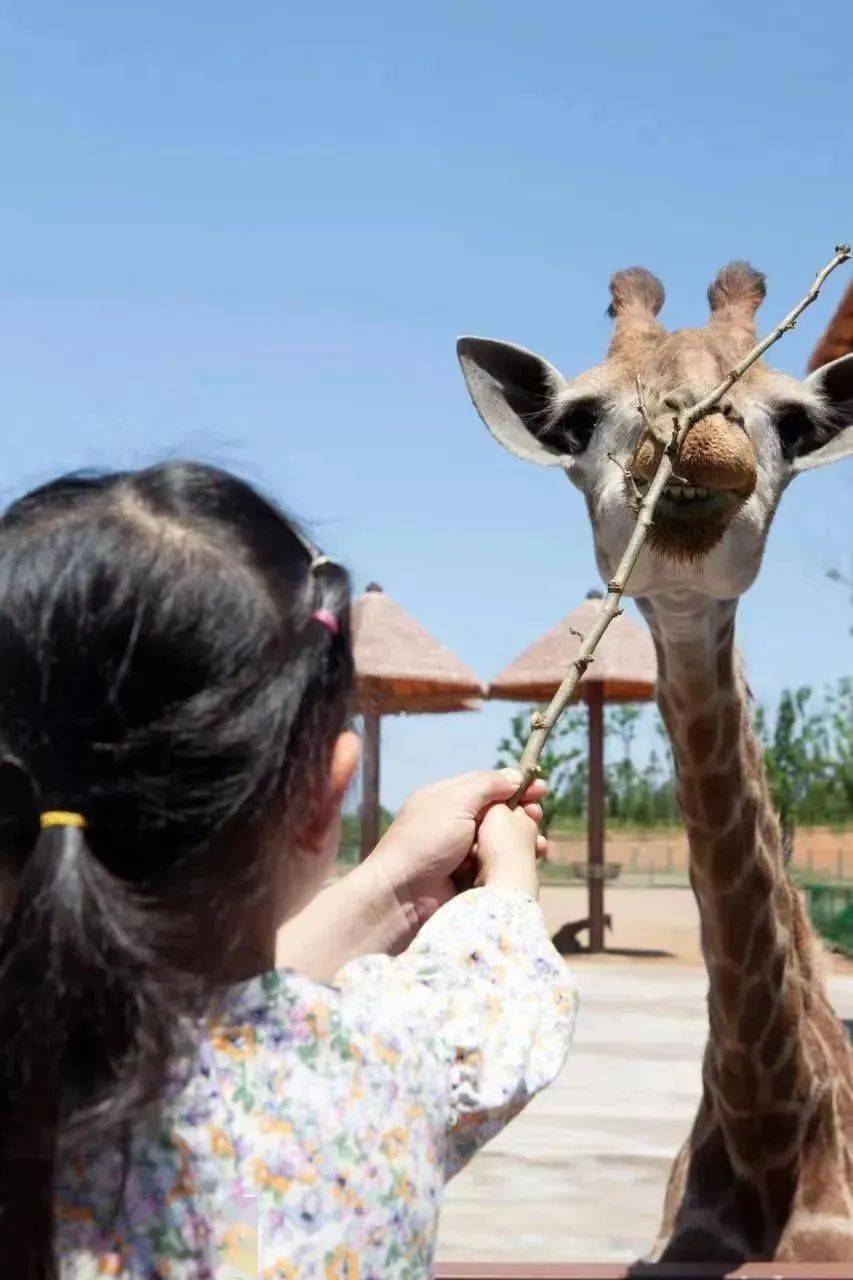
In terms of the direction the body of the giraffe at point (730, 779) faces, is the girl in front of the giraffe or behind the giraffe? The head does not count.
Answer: in front

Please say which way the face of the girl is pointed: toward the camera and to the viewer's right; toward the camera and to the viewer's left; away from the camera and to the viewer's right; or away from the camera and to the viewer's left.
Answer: away from the camera and to the viewer's right

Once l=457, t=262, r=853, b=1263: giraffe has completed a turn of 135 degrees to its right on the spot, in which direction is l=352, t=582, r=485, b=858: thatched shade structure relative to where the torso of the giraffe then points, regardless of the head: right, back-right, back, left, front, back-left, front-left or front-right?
front-right

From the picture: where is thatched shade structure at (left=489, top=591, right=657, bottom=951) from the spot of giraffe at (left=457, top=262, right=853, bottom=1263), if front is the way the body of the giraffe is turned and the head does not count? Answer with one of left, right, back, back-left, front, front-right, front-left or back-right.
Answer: back

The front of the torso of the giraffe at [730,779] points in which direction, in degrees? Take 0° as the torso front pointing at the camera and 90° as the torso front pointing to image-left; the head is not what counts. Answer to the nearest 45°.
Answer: approximately 0°
